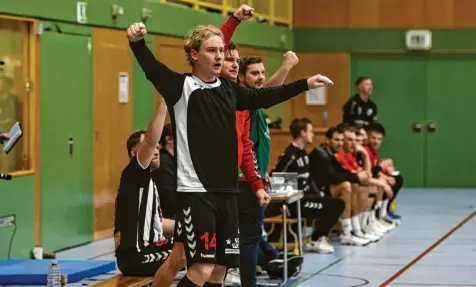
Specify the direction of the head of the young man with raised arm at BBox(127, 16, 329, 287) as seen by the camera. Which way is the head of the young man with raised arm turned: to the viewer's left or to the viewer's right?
to the viewer's right

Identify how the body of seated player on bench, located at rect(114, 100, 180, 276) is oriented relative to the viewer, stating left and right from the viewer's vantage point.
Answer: facing to the right of the viewer

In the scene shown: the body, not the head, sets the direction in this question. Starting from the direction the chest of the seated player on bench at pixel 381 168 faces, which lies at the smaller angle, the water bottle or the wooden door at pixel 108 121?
the water bottle
